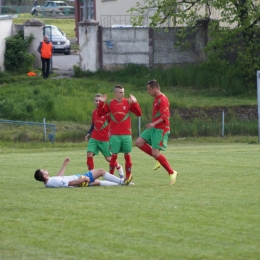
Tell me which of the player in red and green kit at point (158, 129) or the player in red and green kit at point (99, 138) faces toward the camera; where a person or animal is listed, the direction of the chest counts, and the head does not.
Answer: the player in red and green kit at point (99, 138)

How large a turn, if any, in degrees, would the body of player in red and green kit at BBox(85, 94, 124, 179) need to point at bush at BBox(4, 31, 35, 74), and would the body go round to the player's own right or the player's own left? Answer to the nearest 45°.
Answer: approximately 180°

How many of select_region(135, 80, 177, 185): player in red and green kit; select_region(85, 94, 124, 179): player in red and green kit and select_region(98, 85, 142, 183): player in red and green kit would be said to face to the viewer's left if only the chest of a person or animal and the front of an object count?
1

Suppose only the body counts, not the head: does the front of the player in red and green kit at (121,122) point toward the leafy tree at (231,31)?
no

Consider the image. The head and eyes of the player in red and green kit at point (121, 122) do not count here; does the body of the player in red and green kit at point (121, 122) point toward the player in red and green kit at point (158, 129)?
no

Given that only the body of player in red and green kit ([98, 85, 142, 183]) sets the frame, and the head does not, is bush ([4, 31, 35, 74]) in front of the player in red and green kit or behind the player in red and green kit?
behind

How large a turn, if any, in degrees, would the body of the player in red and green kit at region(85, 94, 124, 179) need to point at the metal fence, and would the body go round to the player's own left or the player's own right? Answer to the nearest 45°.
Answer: approximately 180°

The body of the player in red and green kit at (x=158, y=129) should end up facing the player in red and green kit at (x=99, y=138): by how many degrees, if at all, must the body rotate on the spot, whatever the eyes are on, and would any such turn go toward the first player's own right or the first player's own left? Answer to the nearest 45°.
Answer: approximately 45° to the first player's own right

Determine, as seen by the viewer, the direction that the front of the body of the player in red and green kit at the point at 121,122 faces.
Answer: toward the camera

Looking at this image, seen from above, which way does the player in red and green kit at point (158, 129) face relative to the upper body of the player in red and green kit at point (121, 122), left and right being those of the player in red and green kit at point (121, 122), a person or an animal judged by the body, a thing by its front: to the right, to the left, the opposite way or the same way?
to the right

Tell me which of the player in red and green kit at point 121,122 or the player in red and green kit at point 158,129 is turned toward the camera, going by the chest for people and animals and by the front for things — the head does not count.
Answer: the player in red and green kit at point 121,122

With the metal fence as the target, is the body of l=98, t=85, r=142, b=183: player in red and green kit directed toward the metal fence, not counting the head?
no

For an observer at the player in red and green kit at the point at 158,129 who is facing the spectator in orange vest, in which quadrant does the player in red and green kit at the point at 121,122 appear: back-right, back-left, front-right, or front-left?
front-left

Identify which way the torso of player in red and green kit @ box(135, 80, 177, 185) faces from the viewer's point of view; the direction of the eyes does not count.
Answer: to the viewer's left

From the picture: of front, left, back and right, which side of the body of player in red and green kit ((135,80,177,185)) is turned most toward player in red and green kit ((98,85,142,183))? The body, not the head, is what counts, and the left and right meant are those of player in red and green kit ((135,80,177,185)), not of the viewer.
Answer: front

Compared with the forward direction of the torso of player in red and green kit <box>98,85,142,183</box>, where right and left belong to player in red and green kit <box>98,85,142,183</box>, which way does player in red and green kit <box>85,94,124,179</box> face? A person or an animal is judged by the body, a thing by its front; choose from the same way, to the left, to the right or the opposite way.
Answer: the same way

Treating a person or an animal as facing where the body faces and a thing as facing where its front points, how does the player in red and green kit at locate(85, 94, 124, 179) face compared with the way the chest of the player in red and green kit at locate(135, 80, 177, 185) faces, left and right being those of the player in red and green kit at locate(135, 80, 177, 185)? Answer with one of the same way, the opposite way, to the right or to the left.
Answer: to the left

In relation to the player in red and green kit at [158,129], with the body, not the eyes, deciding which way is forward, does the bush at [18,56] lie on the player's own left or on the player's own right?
on the player's own right

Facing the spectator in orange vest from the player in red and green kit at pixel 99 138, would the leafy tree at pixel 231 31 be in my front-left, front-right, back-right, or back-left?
front-right
